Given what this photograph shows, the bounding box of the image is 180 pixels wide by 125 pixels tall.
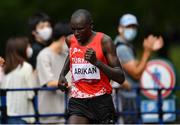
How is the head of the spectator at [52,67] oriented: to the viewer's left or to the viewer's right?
to the viewer's right

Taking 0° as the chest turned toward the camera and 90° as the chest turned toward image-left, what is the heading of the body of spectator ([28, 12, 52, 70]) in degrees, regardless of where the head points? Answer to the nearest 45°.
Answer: approximately 315°
